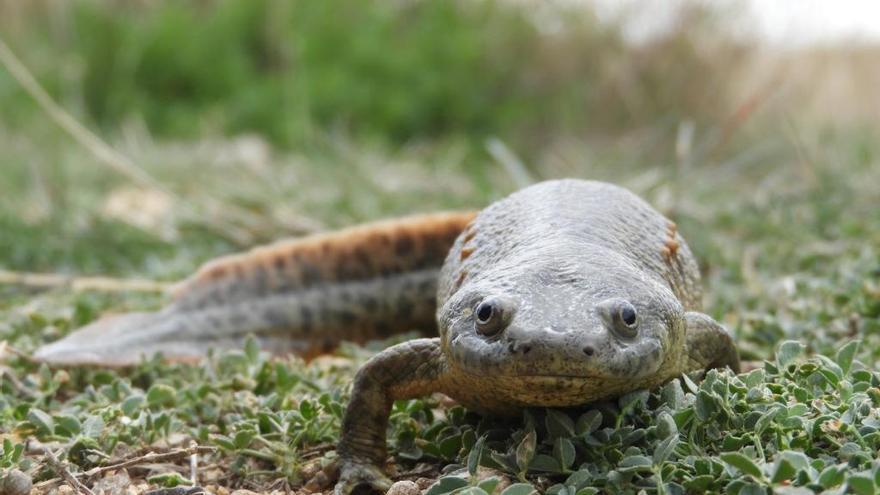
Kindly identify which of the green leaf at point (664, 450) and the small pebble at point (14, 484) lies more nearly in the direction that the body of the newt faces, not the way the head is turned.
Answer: the green leaf

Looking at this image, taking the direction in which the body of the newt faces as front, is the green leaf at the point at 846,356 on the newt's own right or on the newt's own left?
on the newt's own left

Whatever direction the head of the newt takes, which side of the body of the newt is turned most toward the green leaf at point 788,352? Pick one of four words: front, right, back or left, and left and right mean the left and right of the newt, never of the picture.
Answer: left

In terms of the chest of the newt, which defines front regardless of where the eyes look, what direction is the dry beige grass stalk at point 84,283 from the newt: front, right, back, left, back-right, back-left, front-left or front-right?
back-right

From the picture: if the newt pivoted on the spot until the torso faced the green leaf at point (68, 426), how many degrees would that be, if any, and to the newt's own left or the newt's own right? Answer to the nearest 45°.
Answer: approximately 90° to the newt's own right

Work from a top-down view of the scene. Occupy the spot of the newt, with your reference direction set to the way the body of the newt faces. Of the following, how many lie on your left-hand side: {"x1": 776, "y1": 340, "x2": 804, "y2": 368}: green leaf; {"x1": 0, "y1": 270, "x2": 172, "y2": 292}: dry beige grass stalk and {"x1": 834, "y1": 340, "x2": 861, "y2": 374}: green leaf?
2

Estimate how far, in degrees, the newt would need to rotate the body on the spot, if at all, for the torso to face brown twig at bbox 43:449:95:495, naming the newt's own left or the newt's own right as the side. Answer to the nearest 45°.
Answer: approximately 90° to the newt's own right

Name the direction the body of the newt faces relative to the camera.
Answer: toward the camera

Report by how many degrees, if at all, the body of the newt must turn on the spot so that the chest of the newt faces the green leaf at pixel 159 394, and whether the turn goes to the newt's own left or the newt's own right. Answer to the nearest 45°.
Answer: approximately 90° to the newt's own right

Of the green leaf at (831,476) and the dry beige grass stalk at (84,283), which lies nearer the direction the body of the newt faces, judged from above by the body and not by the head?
the green leaf

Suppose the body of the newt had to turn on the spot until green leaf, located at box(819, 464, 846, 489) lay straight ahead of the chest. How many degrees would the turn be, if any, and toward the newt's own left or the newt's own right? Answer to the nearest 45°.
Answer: approximately 45° to the newt's own left
